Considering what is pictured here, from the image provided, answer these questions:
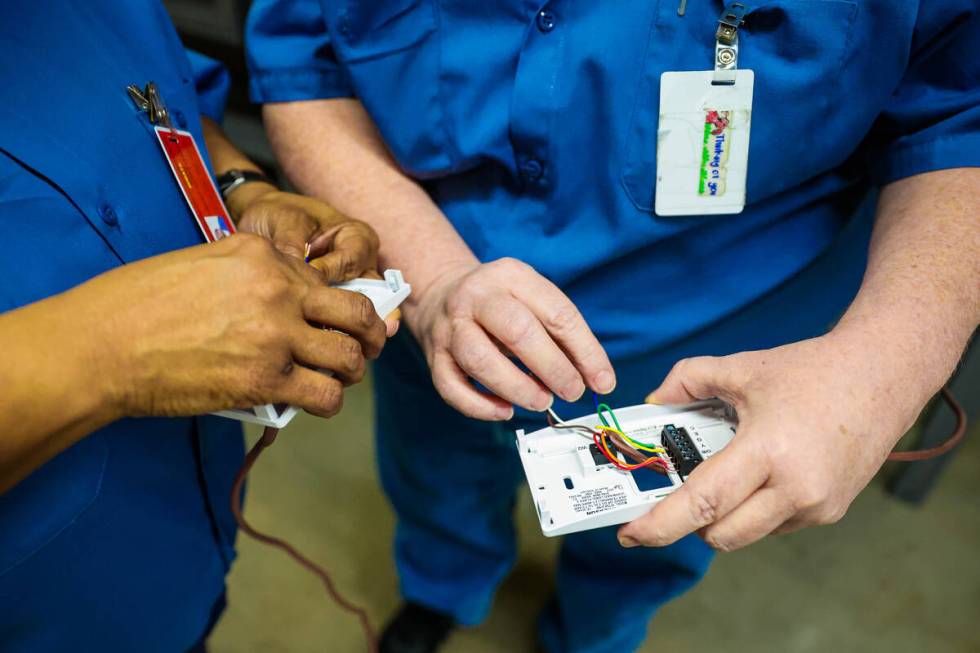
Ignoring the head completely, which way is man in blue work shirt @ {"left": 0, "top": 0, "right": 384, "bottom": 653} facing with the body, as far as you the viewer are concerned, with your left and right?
facing the viewer and to the right of the viewer

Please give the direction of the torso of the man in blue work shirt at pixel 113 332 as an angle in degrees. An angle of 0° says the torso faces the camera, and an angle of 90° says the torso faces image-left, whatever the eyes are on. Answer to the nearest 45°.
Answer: approximately 315°
